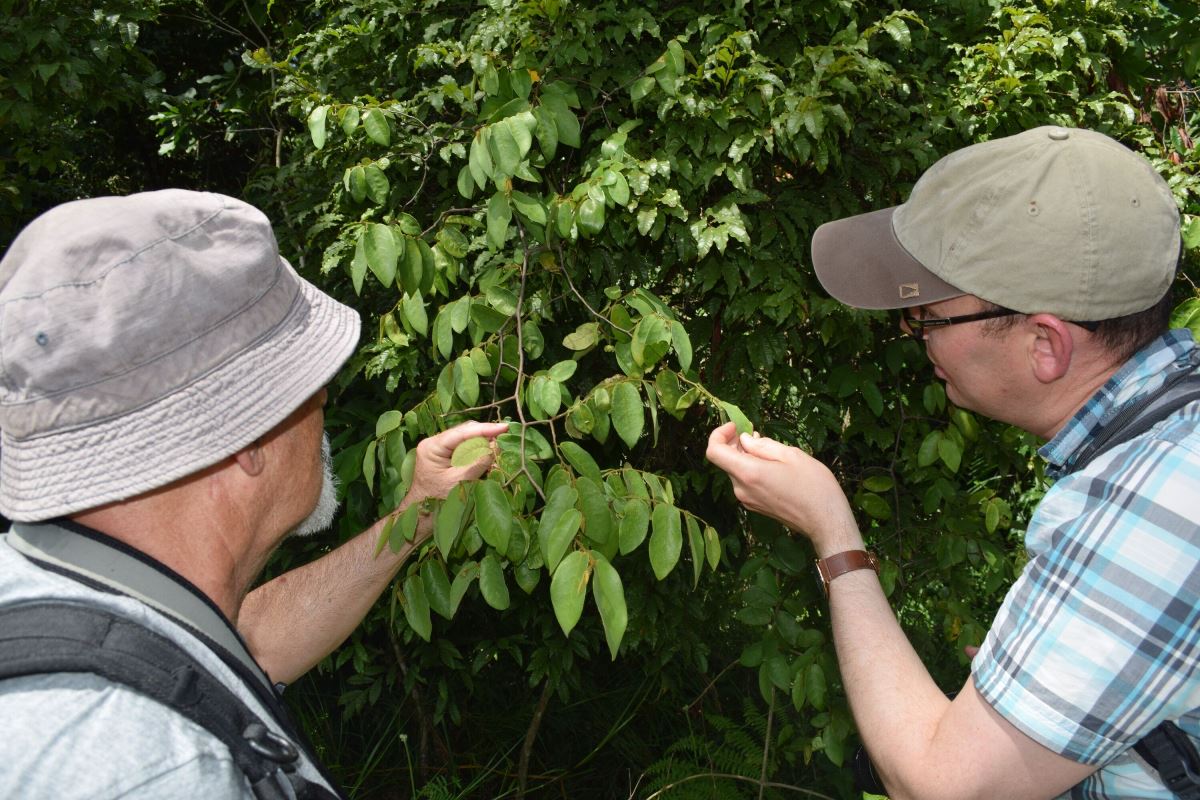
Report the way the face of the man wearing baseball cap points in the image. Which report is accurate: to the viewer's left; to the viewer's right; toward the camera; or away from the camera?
to the viewer's left

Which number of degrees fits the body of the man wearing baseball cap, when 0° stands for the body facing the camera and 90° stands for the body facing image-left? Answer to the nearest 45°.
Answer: approximately 90°

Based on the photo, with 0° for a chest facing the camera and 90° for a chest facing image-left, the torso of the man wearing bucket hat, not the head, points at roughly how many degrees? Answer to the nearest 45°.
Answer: approximately 225°

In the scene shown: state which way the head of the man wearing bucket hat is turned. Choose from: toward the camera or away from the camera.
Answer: away from the camera

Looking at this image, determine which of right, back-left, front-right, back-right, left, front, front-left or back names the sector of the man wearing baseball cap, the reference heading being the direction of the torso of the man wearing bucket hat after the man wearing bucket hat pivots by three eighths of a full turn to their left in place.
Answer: back
